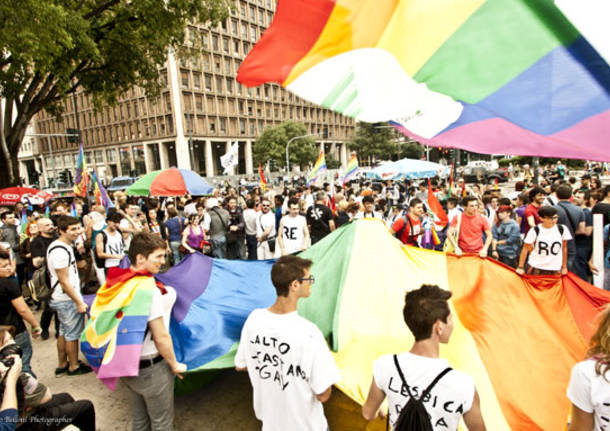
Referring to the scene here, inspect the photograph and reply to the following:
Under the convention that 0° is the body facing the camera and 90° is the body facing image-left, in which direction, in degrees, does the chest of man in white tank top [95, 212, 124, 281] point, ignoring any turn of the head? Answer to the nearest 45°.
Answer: approximately 315°

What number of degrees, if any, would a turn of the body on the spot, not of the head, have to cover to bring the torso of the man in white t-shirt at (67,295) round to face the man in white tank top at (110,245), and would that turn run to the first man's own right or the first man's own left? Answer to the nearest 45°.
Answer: approximately 45° to the first man's own left

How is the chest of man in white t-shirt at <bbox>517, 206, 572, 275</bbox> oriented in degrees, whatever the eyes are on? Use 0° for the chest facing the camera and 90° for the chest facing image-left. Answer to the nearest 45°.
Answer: approximately 0°

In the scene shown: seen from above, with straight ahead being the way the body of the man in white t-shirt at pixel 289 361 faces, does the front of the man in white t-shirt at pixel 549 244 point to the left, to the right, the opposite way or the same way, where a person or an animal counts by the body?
the opposite way

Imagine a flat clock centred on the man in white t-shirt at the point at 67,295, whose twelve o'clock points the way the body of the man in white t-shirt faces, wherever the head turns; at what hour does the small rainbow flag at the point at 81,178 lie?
The small rainbow flag is roughly at 9 o'clock from the man in white t-shirt.

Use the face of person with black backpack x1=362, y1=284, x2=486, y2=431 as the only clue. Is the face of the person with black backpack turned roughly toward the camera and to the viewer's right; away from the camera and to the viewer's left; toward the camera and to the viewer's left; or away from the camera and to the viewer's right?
away from the camera and to the viewer's right

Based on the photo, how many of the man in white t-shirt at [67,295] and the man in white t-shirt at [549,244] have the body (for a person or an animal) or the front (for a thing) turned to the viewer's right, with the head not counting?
1

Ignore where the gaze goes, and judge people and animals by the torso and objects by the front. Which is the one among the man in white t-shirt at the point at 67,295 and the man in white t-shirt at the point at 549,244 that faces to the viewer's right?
the man in white t-shirt at the point at 67,295

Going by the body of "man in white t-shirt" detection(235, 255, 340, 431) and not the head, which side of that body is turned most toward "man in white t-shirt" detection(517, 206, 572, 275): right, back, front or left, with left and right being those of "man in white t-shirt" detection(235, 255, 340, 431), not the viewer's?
front

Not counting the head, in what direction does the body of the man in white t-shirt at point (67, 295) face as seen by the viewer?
to the viewer's right

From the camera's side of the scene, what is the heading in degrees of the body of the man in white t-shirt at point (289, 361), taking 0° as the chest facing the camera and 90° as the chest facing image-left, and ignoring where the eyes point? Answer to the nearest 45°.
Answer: approximately 225°

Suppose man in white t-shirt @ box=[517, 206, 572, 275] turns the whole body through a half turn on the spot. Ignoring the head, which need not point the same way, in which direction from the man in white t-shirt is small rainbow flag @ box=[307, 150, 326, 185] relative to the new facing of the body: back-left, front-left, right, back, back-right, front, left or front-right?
front-left

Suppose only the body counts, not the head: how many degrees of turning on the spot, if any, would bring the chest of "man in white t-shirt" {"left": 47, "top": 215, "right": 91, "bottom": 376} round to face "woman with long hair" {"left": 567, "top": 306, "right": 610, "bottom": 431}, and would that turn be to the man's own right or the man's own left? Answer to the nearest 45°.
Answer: approximately 45° to the man's own right

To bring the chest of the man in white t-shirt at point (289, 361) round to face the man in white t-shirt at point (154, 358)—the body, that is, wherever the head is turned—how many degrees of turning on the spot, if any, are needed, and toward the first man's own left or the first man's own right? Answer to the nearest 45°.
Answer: approximately 90° to the first man's own left
